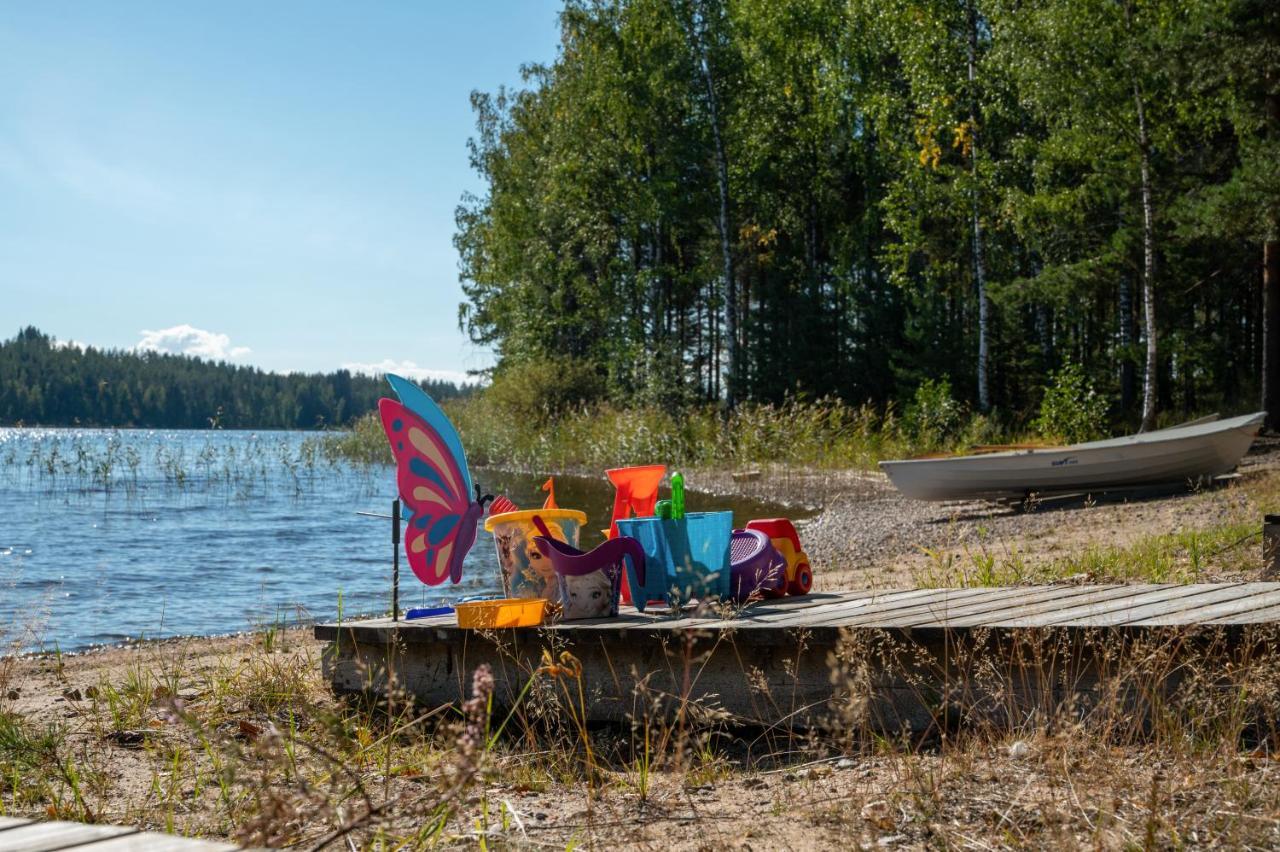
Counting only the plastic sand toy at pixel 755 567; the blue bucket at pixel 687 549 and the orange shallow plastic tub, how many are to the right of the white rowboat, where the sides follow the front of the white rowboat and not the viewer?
3

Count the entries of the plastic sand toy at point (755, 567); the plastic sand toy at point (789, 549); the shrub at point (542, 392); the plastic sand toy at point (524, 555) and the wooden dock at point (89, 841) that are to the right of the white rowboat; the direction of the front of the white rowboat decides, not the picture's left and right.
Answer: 4

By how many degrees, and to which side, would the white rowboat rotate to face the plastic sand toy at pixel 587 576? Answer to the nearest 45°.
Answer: approximately 90° to its right

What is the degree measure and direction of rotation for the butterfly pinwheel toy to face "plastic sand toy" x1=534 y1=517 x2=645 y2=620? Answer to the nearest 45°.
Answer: approximately 45° to its right

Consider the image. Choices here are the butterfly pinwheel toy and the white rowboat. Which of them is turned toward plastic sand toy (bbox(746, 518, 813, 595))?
the butterfly pinwheel toy

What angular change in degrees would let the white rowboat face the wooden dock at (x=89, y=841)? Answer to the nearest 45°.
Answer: approximately 90° to its right

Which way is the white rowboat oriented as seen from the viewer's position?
to the viewer's right

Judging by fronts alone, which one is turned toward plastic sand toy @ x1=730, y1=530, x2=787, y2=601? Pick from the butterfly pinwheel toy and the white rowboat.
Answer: the butterfly pinwheel toy

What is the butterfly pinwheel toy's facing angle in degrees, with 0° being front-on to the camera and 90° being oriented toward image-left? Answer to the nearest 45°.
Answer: approximately 270°

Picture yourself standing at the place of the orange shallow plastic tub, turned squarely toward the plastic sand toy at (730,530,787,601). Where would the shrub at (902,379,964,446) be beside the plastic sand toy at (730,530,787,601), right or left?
left

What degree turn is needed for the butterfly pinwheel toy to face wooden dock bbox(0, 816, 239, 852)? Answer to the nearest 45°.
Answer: approximately 90° to its right

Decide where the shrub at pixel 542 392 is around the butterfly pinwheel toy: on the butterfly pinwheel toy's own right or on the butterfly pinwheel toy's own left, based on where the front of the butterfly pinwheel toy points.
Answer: on the butterfly pinwheel toy's own left

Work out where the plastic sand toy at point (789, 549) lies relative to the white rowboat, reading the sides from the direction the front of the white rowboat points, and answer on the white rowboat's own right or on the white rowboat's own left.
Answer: on the white rowboat's own right
